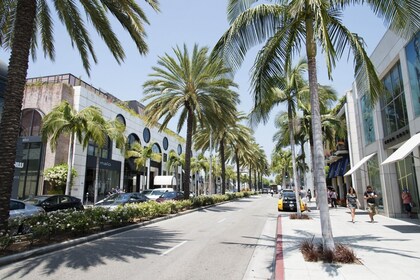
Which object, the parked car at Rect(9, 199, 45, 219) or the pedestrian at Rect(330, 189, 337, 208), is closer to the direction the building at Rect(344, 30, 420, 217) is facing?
the parked car

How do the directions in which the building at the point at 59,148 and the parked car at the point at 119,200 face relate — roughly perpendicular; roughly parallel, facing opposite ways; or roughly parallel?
roughly perpendicular

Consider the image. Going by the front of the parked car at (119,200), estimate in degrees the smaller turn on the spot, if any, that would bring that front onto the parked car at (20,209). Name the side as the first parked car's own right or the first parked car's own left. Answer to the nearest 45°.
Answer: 0° — it already faces it

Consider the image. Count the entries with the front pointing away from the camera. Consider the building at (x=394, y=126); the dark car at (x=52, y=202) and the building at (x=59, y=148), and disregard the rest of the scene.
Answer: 0

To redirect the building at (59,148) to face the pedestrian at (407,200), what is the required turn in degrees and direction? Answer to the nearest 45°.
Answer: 0° — it already faces them

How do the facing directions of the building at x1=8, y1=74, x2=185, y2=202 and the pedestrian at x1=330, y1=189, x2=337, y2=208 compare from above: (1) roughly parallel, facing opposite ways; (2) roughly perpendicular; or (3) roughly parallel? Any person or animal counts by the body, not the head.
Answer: roughly perpendicular

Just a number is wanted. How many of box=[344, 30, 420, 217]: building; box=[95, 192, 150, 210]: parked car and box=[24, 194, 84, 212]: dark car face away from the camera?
0

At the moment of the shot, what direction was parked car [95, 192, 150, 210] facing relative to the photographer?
facing the viewer and to the left of the viewer

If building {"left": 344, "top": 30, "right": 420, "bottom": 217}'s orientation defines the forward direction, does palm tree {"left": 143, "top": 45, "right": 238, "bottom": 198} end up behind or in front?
in front

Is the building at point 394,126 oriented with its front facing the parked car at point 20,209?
yes

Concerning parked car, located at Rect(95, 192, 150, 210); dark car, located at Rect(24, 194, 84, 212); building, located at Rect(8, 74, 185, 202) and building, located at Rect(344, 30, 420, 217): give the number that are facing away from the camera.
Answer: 0

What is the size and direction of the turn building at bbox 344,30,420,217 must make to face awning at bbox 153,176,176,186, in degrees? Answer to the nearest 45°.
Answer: approximately 90° to its right

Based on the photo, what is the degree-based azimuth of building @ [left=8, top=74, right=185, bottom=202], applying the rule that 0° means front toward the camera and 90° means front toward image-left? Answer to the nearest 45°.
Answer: approximately 315°

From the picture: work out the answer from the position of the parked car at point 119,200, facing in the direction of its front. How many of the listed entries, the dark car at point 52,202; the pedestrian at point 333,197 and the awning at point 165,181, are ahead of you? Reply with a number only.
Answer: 1

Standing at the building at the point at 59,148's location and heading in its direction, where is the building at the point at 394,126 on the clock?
the building at the point at 394,126 is roughly at 12 o'clock from the building at the point at 59,148.
